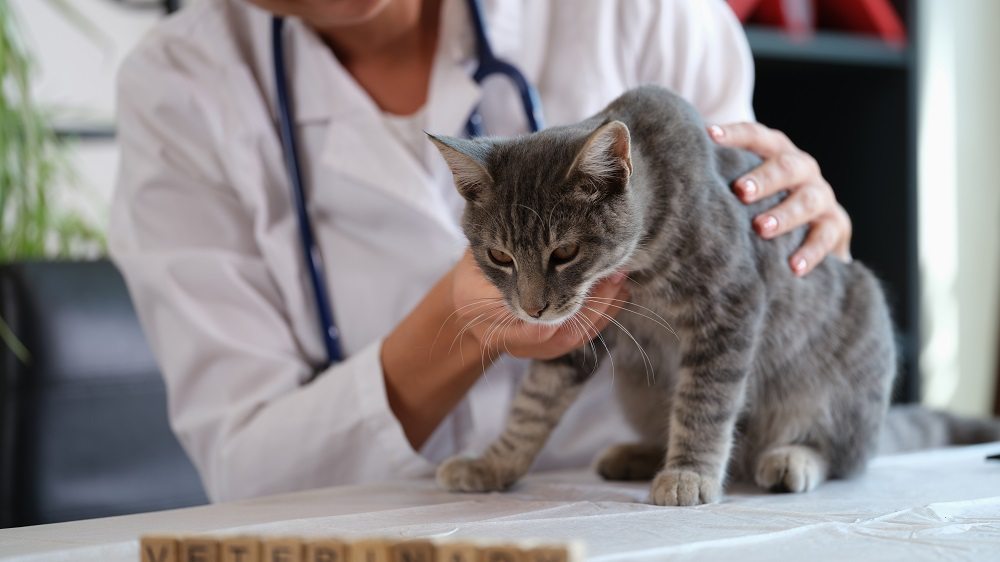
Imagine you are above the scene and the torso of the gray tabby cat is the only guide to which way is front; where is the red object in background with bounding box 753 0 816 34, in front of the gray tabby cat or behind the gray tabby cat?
behind

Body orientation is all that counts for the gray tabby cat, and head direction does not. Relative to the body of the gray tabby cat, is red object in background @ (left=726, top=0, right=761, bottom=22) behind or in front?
behind

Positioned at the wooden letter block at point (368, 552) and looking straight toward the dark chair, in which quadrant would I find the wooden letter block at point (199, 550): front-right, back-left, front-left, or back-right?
front-left

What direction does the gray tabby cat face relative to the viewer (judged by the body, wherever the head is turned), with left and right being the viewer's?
facing the viewer and to the left of the viewer
